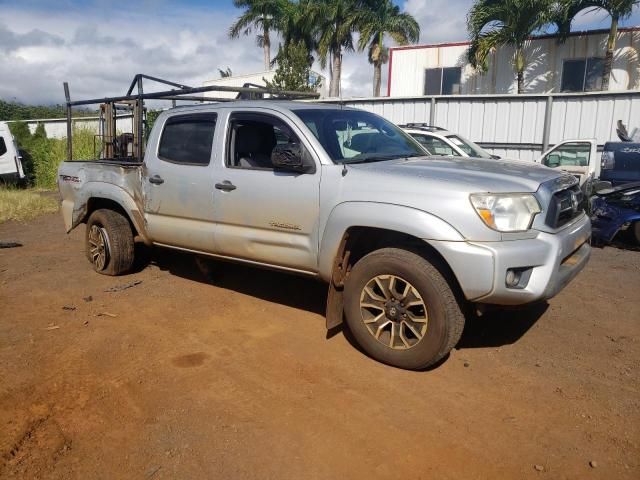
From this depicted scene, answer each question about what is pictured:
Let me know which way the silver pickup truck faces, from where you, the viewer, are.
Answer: facing the viewer and to the right of the viewer

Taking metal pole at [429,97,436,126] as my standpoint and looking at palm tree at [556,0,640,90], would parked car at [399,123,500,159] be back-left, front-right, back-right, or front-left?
back-right

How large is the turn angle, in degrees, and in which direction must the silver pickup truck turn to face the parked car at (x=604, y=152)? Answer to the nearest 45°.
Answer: approximately 90° to its left

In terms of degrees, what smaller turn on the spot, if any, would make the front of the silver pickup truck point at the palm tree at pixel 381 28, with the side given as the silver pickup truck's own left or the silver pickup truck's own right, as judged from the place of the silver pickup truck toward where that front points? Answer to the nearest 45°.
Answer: approximately 135° to the silver pickup truck's own left

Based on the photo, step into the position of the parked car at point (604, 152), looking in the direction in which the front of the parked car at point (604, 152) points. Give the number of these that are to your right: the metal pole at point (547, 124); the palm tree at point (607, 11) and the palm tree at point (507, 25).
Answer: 3

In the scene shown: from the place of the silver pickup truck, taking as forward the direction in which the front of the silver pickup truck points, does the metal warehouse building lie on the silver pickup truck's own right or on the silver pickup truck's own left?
on the silver pickup truck's own left
